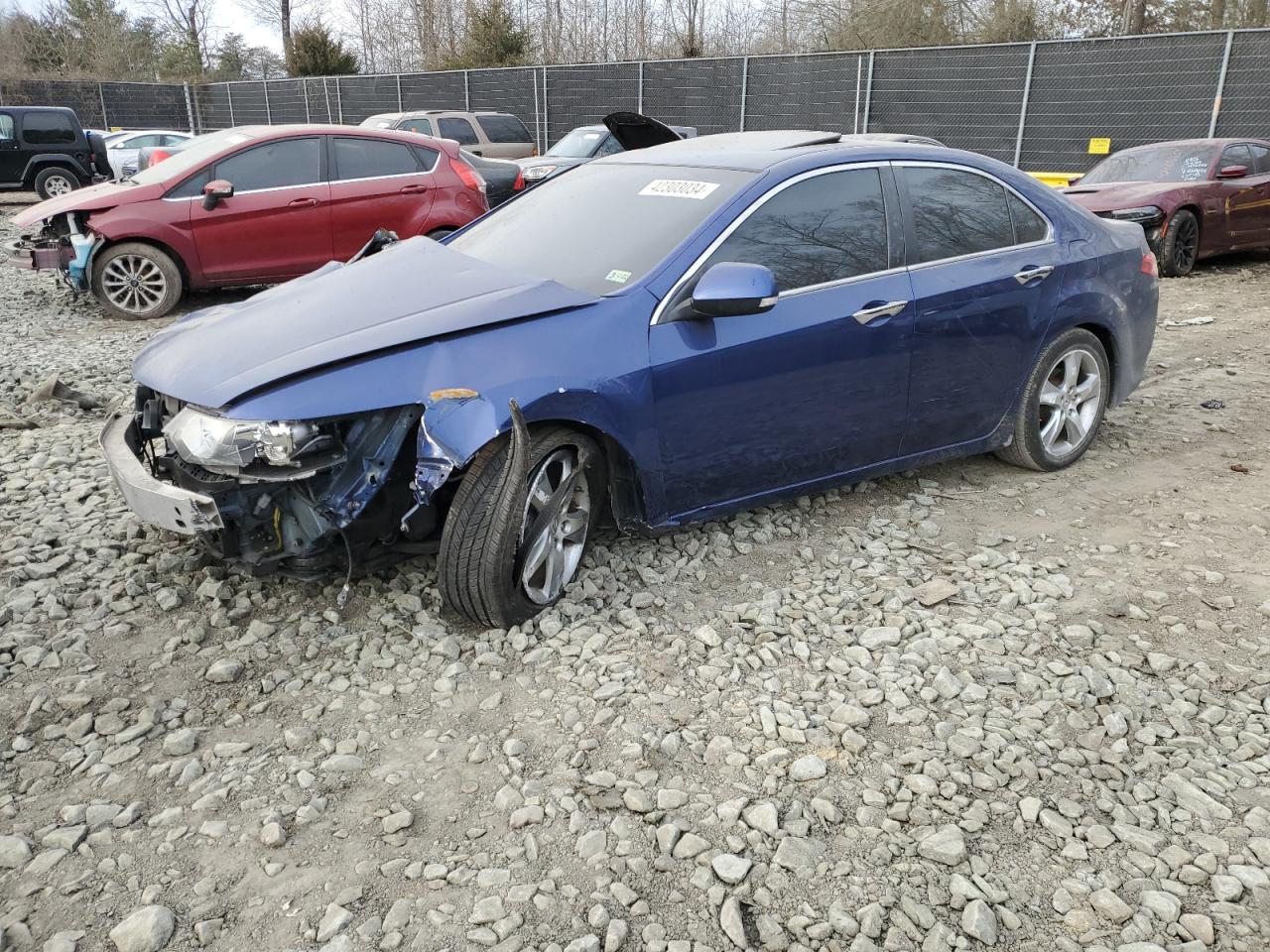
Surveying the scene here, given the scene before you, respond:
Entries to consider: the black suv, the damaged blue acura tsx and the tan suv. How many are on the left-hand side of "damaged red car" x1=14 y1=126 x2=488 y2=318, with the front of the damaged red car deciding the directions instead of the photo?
1

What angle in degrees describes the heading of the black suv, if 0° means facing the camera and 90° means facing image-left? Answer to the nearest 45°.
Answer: approximately 90°

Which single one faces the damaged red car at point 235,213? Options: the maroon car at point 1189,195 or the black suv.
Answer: the maroon car

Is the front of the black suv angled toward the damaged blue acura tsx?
no

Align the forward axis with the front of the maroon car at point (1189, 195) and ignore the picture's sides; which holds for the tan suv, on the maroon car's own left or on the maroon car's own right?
on the maroon car's own right

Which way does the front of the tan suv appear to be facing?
to the viewer's left

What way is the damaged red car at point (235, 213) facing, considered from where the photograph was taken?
facing to the left of the viewer

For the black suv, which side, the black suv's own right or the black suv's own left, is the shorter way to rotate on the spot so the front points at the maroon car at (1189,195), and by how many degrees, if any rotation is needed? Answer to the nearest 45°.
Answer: approximately 135° to the black suv's own left

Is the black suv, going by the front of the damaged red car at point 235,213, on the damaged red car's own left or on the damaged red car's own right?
on the damaged red car's own right

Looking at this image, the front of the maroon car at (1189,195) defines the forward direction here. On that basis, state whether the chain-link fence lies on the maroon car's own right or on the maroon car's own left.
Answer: on the maroon car's own right

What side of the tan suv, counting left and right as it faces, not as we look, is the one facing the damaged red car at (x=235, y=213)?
left

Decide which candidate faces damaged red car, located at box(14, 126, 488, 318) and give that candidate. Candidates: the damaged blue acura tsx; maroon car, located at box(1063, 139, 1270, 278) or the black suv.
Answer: the maroon car

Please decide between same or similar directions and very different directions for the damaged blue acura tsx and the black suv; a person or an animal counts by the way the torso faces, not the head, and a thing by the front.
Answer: same or similar directions

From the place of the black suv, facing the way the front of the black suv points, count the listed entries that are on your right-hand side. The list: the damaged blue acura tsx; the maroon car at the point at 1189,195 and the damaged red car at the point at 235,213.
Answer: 0

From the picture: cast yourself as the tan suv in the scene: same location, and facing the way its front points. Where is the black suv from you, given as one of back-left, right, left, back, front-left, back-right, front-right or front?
front

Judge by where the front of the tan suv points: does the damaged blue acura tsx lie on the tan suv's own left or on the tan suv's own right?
on the tan suv's own left

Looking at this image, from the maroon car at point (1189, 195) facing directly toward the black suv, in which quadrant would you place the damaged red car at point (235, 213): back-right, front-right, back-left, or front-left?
front-left

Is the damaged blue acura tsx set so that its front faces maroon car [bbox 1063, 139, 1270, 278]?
no

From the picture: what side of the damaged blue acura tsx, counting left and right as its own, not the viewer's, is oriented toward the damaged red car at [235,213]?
right
